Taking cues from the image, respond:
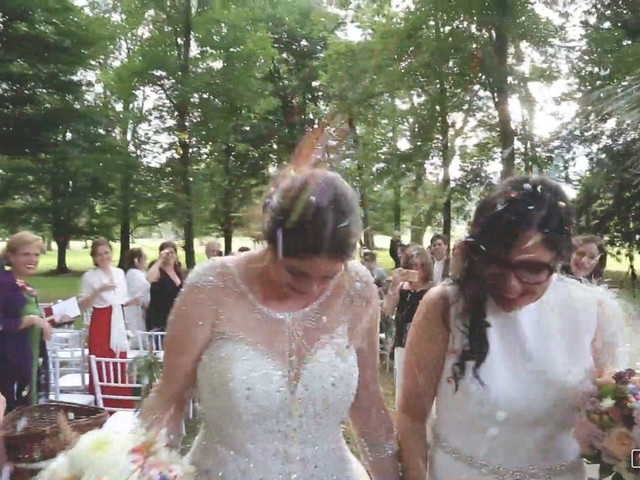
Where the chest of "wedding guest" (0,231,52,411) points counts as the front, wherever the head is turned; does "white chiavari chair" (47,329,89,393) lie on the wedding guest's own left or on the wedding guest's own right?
on the wedding guest's own left

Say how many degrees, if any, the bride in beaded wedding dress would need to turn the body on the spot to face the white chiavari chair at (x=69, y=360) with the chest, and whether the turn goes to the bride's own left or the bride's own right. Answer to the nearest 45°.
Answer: approximately 135° to the bride's own right

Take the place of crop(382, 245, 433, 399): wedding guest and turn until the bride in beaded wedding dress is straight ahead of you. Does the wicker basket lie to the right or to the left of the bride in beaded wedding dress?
right

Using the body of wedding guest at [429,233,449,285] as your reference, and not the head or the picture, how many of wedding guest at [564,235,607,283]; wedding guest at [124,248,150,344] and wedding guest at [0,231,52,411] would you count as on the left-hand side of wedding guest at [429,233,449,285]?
1

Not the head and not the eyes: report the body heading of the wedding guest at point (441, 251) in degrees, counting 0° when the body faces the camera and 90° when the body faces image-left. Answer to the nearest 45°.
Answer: approximately 45°

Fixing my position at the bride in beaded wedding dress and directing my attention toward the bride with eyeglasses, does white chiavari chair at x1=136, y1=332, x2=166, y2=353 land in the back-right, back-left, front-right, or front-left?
back-left

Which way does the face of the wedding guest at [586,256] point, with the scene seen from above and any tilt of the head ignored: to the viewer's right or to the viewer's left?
to the viewer's left
